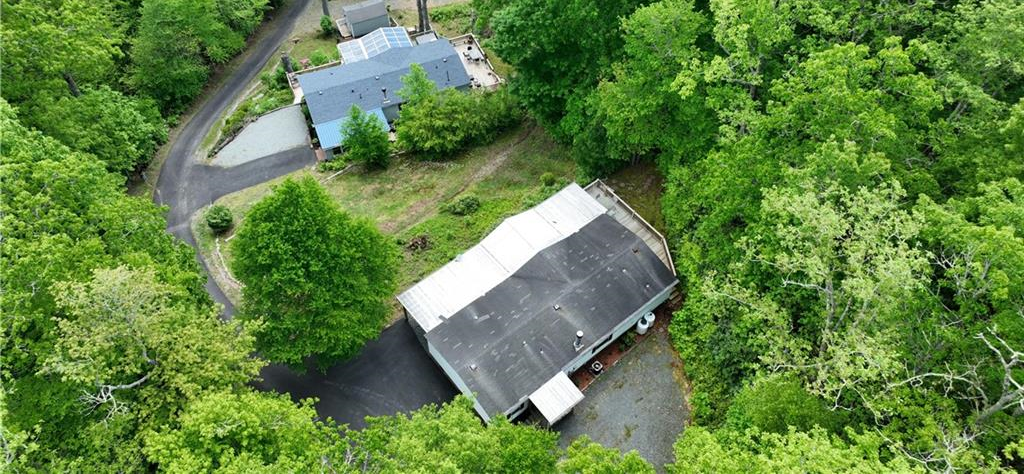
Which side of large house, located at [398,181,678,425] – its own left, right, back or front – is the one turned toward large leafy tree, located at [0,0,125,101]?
back

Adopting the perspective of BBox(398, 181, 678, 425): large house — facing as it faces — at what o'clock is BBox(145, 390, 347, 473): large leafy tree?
The large leafy tree is roughly at 3 o'clock from the large house.

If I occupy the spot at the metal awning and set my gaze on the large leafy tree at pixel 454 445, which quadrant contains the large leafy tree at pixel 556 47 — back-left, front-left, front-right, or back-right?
back-right

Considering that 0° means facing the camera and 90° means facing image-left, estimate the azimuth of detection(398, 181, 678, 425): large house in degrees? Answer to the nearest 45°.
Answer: approximately 315°

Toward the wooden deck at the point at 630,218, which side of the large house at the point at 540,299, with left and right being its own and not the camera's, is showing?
left

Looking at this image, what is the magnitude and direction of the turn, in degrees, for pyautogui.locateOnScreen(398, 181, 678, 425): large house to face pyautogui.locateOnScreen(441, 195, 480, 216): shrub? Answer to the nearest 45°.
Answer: approximately 180°

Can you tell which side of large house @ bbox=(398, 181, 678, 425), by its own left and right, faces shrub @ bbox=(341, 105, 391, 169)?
back

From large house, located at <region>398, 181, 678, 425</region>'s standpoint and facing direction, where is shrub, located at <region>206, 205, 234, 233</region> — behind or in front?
behind

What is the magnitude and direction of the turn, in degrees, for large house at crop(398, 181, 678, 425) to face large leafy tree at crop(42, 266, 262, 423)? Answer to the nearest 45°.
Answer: approximately 90° to its right
